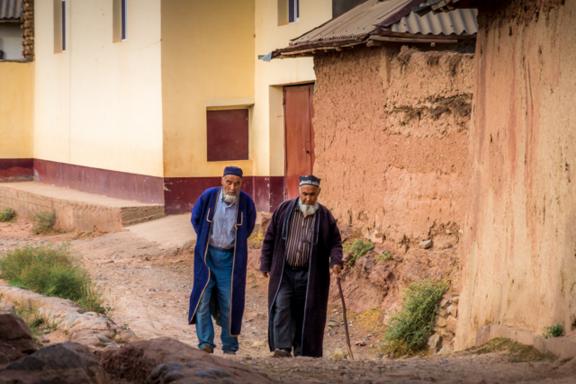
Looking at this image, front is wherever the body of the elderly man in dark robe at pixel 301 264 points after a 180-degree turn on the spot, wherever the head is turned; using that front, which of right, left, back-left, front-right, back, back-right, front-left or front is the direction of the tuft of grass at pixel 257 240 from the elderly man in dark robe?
front

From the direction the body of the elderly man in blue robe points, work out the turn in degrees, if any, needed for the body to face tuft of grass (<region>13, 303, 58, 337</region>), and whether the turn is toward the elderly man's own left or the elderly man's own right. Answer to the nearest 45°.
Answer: approximately 90° to the elderly man's own right

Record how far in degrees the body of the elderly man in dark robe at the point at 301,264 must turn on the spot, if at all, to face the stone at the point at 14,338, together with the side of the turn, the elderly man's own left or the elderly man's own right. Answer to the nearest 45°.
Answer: approximately 45° to the elderly man's own right

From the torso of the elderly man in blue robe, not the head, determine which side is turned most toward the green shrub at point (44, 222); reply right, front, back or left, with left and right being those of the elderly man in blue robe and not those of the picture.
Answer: back

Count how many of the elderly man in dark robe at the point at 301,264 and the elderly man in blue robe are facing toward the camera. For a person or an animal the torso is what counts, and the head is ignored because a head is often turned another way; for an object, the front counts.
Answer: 2

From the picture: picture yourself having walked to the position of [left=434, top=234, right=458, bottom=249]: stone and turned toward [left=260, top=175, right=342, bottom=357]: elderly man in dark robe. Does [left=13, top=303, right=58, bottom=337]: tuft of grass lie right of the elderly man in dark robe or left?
right

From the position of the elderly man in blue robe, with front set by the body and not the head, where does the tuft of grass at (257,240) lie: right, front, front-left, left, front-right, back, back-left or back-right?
back

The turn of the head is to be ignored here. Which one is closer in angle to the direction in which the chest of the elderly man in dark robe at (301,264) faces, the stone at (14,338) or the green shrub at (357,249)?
the stone
